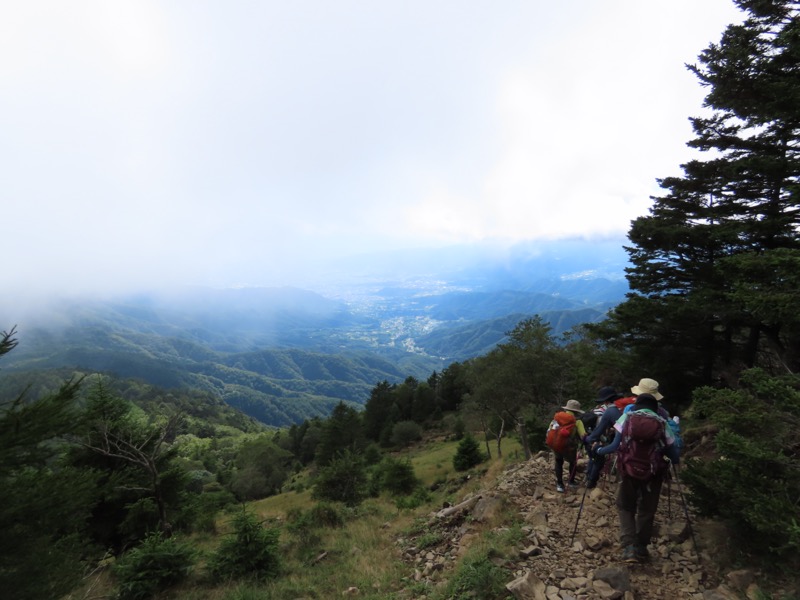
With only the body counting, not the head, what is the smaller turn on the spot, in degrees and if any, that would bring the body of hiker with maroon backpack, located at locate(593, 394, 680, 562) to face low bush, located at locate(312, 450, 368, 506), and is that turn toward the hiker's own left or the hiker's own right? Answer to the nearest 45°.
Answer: approximately 45° to the hiker's own left

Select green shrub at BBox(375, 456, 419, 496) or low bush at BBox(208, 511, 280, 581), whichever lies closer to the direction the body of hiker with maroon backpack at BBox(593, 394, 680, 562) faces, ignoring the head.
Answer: the green shrub

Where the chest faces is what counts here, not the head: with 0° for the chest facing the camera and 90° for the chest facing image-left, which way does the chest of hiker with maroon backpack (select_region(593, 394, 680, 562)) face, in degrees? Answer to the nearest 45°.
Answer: approximately 180°

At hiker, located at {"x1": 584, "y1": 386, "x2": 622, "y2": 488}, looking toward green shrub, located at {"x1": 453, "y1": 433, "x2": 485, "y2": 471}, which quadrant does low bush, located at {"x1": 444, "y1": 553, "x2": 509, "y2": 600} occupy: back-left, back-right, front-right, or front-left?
back-left

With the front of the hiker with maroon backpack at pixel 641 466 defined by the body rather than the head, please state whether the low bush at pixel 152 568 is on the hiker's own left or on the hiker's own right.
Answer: on the hiker's own left

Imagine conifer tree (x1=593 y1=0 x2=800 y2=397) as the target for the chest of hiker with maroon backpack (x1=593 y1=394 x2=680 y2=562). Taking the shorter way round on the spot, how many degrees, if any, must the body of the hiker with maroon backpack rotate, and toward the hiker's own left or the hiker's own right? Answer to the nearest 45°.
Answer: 0° — they already face it

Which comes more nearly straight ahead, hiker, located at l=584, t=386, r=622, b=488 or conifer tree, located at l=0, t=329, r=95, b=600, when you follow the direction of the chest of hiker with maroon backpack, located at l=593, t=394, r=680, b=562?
the hiker

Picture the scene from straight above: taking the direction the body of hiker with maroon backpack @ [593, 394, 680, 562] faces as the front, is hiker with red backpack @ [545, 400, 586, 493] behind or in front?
in front

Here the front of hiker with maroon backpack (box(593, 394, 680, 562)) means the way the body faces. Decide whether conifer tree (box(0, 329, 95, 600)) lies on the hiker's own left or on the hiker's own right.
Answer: on the hiker's own left

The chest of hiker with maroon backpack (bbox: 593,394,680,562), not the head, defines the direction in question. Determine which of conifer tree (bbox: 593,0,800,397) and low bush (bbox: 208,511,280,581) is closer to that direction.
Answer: the conifer tree

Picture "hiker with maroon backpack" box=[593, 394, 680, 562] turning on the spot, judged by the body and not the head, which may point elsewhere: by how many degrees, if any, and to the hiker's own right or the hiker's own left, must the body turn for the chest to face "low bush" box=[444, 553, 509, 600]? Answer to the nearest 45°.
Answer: approximately 135° to the hiker's own left
